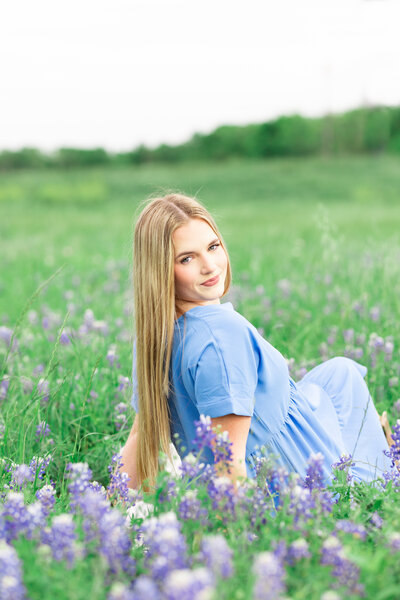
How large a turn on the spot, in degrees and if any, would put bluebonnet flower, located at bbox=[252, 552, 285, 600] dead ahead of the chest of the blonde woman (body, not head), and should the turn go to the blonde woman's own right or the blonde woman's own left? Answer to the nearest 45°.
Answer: approximately 90° to the blonde woman's own right

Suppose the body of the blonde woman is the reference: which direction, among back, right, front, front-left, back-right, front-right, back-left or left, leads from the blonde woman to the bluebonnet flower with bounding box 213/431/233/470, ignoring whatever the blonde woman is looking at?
right

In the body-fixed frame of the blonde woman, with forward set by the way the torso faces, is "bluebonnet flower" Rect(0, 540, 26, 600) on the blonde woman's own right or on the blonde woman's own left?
on the blonde woman's own right

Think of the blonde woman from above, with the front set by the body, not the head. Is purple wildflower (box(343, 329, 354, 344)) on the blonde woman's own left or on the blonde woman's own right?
on the blonde woman's own left

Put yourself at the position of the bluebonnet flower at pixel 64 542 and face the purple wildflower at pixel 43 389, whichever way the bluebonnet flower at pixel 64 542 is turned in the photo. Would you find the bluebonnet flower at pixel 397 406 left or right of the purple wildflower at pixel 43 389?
right

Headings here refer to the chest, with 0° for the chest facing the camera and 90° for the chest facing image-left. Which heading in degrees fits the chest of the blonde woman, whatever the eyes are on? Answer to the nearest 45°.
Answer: approximately 270°

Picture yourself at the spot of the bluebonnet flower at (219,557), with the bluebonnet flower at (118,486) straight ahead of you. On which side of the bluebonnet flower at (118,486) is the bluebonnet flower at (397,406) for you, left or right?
right

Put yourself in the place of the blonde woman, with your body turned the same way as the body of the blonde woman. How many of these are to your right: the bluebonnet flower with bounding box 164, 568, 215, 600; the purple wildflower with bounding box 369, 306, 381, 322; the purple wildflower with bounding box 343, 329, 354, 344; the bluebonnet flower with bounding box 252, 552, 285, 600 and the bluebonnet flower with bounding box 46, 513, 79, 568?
3

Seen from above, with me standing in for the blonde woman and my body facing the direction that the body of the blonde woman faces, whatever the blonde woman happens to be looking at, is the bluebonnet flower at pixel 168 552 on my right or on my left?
on my right

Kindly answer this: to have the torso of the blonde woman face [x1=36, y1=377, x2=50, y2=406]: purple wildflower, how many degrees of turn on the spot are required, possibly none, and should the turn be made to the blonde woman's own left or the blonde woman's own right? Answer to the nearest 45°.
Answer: approximately 135° to the blonde woman's own left
